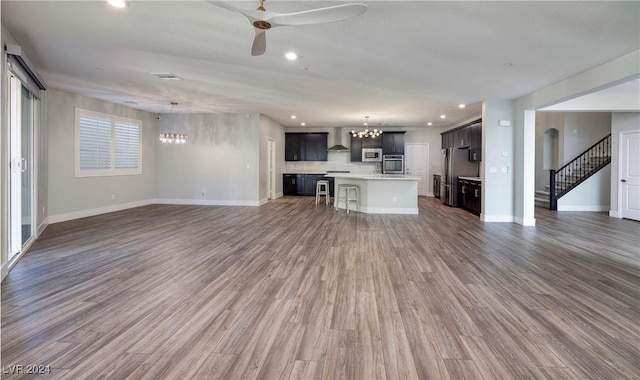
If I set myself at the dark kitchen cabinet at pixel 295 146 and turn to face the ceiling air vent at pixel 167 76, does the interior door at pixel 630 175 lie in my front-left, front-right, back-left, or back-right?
front-left

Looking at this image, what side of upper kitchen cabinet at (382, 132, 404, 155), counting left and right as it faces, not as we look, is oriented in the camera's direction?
front

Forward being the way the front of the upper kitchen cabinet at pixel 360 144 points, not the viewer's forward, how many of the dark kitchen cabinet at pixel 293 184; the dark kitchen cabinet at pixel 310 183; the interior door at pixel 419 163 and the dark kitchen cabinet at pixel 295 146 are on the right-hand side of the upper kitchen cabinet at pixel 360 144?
3

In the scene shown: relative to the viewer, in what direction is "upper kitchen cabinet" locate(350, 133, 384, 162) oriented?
toward the camera

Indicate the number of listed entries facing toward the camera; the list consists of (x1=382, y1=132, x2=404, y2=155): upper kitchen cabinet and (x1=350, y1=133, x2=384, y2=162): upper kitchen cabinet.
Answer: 2

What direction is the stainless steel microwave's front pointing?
toward the camera

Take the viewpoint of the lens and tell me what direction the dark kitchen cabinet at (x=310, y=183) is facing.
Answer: facing the viewer

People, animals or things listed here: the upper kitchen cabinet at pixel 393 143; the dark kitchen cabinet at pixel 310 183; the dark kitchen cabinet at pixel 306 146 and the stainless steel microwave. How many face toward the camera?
4

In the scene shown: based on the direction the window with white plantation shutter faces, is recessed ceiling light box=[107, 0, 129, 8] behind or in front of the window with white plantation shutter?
in front

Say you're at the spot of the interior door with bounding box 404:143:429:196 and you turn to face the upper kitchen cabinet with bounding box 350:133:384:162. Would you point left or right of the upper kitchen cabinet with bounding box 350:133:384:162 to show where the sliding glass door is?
left

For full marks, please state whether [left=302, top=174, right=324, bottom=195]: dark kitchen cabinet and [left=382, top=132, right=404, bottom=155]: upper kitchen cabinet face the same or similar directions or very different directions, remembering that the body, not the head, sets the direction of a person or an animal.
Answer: same or similar directions
